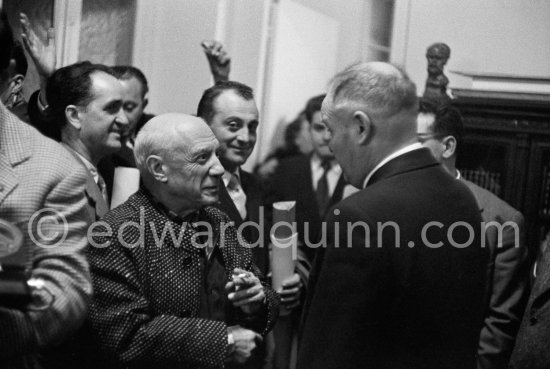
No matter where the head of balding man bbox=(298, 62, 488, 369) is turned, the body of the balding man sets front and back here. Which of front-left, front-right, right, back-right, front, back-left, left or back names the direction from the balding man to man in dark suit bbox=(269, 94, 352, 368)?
front-right

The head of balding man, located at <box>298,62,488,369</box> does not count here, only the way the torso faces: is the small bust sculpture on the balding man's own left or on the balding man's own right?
on the balding man's own right

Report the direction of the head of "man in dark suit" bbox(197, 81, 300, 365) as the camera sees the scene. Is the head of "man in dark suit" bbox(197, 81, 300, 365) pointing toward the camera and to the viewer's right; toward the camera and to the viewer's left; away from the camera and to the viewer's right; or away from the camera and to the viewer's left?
toward the camera and to the viewer's right

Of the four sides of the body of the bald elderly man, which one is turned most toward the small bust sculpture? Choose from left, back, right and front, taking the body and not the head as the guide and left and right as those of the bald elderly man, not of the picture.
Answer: left

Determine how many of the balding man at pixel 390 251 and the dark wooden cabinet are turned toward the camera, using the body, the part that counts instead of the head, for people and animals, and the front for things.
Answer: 1

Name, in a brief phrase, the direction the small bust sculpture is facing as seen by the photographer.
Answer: facing the viewer and to the left of the viewer

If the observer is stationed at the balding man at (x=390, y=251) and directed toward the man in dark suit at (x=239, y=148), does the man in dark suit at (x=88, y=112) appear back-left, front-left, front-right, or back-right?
front-left

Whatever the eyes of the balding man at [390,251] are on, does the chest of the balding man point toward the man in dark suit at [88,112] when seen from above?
yes

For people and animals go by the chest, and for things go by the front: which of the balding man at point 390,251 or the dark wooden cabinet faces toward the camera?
the dark wooden cabinet

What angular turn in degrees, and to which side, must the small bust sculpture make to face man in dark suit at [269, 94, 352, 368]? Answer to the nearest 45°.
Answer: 0° — it already faces them

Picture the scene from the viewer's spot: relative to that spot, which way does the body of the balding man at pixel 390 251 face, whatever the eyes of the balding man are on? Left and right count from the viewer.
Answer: facing away from the viewer and to the left of the viewer

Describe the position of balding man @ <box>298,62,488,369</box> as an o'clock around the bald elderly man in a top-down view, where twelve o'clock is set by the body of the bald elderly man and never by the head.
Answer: The balding man is roughly at 12 o'clock from the bald elderly man.

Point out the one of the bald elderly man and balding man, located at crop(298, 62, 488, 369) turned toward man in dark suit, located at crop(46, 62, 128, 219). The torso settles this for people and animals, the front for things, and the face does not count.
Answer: the balding man

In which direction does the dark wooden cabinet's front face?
toward the camera

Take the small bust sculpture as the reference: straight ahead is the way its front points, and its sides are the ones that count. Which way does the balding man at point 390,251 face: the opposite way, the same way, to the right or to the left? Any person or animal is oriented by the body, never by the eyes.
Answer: to the right

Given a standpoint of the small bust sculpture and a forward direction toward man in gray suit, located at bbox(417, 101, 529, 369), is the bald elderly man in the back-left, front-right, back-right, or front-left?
front-right

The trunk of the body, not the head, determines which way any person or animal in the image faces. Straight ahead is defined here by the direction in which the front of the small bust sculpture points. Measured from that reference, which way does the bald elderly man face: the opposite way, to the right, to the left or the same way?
to the left

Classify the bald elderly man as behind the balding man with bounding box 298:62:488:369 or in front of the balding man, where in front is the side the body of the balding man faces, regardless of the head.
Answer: in front

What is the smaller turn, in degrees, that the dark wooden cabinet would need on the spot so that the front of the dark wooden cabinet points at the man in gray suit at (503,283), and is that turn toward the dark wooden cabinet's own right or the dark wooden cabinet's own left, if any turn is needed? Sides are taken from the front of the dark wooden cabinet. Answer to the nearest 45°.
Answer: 0° — it already faces them
